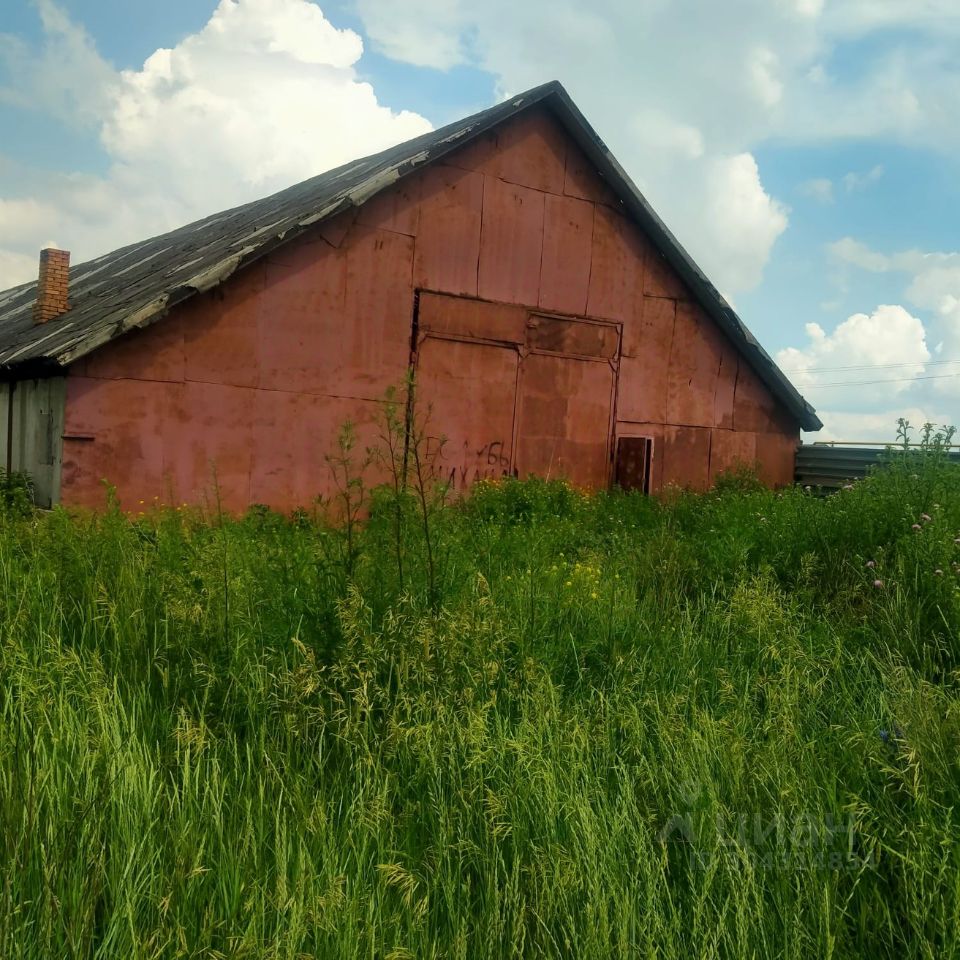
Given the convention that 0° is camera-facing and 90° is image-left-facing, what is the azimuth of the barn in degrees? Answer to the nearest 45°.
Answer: approximately 315°
